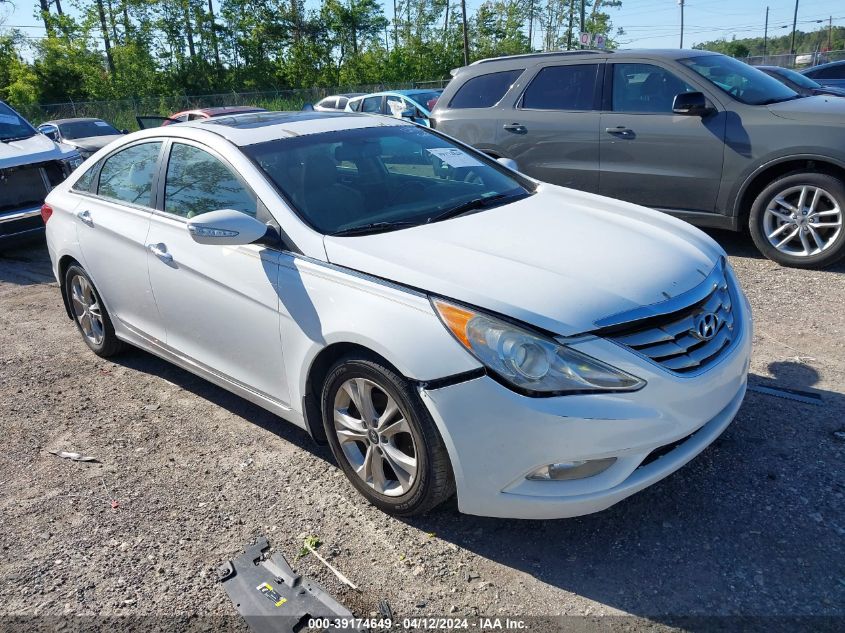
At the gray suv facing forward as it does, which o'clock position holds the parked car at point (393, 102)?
The parked car is roughly at 8 o'clock from the gray suv.

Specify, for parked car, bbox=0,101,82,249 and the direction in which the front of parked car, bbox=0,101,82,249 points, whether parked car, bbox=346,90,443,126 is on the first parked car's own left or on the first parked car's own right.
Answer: on the first parked car's own left

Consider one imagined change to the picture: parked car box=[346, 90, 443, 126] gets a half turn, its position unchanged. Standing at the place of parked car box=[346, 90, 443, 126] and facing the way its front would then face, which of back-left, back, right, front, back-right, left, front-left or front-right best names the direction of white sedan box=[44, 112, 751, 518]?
back-left

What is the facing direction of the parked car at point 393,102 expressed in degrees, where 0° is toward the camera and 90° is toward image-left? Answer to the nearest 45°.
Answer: approximately 315°

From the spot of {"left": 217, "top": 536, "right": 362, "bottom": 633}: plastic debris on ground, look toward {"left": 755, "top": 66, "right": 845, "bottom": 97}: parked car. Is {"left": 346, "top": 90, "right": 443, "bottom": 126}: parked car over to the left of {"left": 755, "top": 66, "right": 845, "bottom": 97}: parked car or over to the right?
left

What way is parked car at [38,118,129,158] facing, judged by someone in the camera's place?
facing the viewer and to the right of the viewer

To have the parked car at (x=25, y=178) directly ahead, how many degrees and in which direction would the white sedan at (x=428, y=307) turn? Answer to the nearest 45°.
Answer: approximately 180°

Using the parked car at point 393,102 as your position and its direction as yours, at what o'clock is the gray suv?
The gray suv is roughly at 1 o'clock from the parked car.

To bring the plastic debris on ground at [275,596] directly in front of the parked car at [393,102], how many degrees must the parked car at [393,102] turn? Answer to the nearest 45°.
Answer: approximately 45° to its right

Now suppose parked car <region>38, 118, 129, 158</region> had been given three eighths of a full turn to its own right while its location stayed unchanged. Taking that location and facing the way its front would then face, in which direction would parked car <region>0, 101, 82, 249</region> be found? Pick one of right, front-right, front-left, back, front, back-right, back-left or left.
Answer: left

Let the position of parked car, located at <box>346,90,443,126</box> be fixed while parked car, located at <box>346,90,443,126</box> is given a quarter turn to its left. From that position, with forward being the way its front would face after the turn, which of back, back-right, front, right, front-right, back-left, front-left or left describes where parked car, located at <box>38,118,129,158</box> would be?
back-left

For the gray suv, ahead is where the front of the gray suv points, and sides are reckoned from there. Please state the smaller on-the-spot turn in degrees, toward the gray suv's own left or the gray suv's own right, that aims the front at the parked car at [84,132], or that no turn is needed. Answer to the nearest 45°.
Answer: approximately 135° to the gray suv's own left

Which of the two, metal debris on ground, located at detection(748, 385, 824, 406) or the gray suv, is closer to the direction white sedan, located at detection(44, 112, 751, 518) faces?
the metal debris on ground

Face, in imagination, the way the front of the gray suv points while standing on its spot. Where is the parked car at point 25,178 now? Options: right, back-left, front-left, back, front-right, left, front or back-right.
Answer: back

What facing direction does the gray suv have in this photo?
to the viewer's right
